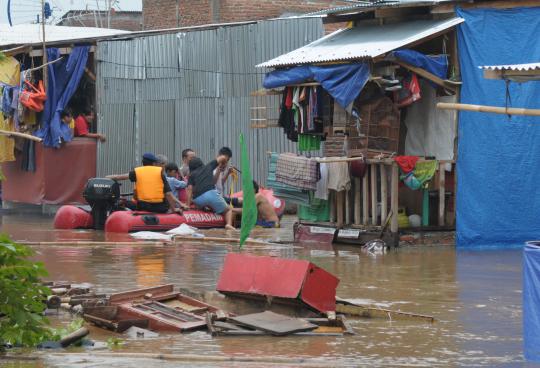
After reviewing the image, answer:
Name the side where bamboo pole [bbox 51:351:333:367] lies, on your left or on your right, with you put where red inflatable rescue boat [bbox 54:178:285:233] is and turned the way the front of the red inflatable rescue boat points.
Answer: on your right

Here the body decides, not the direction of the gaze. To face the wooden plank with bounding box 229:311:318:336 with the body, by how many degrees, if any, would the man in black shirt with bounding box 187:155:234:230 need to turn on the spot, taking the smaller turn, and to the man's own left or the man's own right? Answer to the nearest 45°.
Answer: approximately 135° to the man's own right

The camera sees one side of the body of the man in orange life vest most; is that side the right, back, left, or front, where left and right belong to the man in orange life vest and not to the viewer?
back

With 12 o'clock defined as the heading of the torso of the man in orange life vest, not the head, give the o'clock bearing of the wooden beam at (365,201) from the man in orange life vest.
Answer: The wooden beam is roughly at 4 o'clock from the man in orange life vest.

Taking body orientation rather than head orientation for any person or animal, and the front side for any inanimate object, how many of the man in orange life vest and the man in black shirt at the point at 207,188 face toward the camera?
0

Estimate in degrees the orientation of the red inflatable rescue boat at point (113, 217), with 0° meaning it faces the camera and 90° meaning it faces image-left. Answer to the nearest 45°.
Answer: approximately 225°

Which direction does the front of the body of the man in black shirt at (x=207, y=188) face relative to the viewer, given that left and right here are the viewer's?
facing away from the viewer and to the right of the viewer

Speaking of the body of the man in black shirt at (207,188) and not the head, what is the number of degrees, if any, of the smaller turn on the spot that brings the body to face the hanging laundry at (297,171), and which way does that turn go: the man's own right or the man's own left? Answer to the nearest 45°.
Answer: approximately 90° to the man's own right
